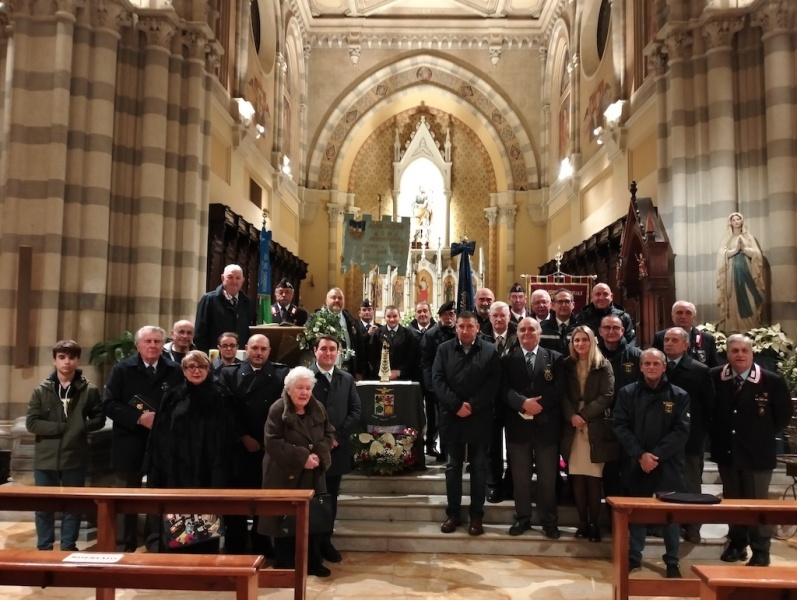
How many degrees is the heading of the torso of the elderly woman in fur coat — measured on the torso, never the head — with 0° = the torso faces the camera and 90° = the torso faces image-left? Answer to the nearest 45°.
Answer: approximately 315°

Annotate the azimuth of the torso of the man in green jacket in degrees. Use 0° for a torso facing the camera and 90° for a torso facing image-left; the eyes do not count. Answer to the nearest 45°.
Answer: approximately 0°

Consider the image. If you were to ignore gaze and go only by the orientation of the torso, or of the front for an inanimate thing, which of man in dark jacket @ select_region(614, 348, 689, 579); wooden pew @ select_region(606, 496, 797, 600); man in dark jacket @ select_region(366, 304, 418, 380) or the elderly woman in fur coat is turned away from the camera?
the wooden pew

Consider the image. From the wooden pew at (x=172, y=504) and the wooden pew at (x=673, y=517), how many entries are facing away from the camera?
2

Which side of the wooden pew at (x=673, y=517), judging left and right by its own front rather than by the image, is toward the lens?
back

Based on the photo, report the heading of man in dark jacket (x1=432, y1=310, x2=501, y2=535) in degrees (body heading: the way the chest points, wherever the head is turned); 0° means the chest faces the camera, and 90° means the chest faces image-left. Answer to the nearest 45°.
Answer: approximately 0°

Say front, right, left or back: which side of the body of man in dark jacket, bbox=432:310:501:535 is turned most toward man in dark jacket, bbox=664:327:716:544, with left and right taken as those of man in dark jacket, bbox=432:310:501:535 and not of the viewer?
left

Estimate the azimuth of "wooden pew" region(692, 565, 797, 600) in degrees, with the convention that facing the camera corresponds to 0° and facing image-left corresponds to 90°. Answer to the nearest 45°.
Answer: approximately 180°

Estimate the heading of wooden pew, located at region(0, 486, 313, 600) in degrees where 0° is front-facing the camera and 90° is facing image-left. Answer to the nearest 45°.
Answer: approximately 180°

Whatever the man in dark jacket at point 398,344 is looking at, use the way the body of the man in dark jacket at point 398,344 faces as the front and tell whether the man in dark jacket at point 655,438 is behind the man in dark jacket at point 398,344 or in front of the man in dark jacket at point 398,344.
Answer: in front

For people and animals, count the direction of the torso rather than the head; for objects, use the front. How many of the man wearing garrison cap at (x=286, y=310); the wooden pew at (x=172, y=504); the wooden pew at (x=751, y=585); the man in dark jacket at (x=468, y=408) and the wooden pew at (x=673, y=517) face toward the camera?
2
